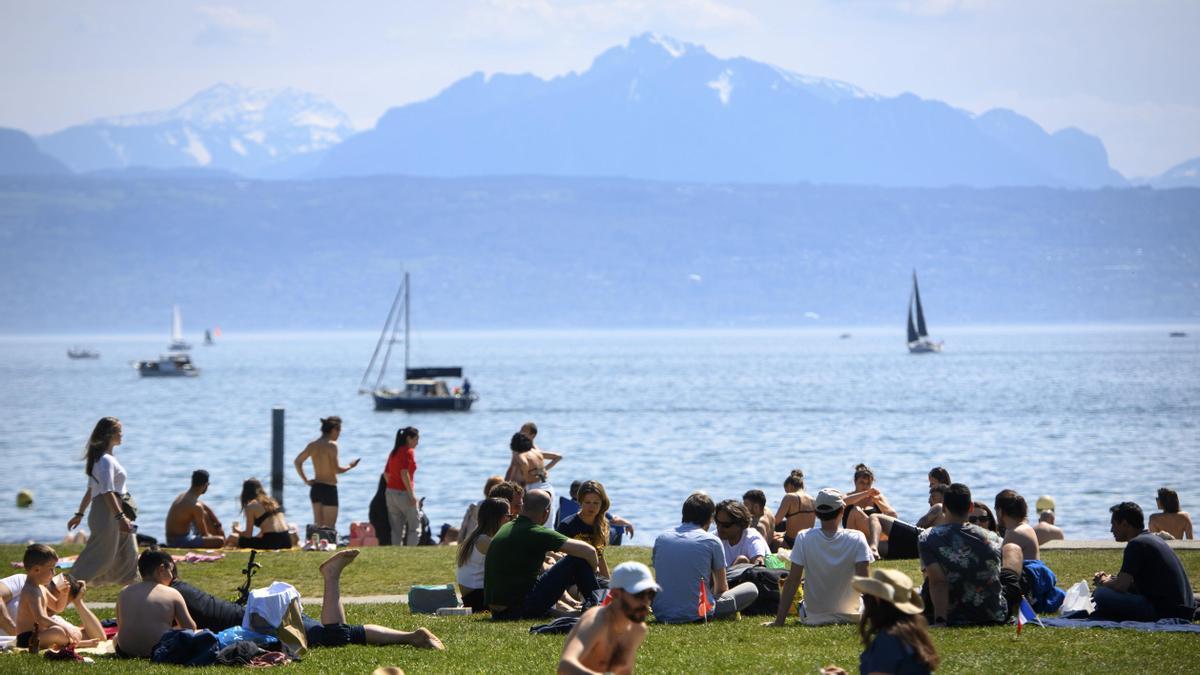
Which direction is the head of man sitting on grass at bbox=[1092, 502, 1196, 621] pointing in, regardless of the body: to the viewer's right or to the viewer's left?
to the viewer's left

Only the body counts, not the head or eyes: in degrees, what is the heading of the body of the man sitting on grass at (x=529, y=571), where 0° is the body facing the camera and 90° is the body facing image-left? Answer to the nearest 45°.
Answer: approximately 225°

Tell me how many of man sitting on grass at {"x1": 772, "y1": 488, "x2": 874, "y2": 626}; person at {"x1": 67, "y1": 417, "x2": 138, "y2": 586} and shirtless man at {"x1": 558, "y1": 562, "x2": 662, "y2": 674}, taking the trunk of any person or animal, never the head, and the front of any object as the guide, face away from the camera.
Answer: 1

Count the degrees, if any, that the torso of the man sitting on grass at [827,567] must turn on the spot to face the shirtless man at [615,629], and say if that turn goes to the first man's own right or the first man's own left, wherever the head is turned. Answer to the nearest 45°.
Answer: approximately 180°

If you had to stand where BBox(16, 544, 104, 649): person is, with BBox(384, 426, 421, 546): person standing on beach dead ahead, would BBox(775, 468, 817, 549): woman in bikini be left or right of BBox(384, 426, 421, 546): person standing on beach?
right

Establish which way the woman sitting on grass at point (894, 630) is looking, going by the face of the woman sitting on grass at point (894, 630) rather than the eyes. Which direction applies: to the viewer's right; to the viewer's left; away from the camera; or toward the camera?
away from the camera

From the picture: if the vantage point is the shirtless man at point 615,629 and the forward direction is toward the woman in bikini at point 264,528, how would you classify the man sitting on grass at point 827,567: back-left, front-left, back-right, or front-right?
front-right

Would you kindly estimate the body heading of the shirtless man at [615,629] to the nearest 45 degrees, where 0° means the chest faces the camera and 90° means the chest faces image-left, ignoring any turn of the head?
approximately 315°

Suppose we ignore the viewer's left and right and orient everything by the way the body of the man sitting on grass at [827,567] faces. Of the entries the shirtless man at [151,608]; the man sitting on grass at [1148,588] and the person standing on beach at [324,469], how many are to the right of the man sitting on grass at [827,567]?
1

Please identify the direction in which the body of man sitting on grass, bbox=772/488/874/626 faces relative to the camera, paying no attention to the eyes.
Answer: away from the camera

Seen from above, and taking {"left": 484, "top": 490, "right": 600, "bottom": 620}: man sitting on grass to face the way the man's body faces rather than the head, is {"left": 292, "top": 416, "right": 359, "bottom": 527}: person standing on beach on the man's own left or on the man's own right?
on the man's own left
